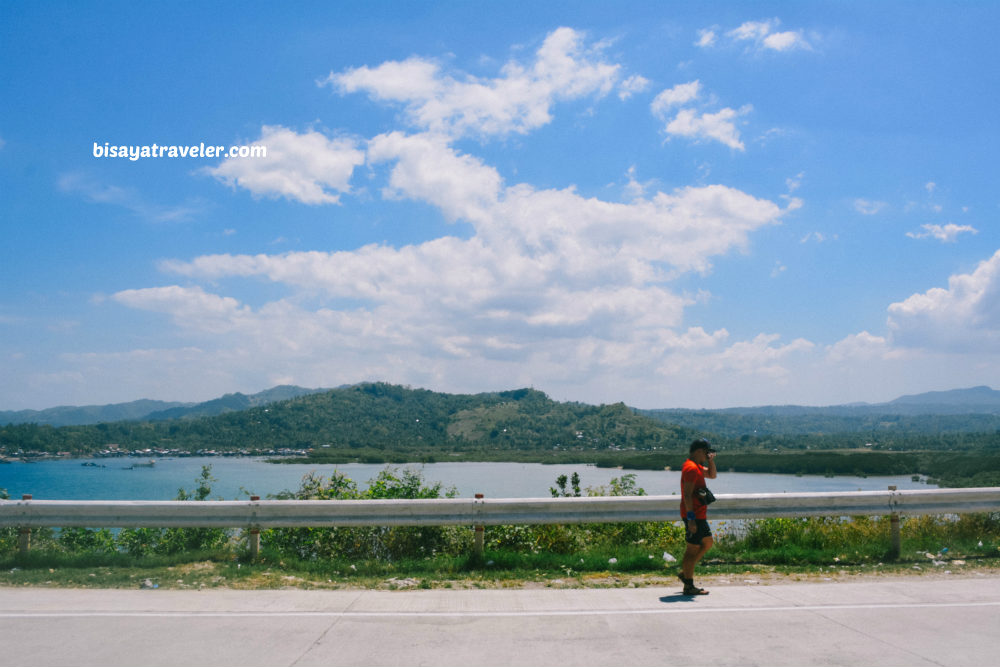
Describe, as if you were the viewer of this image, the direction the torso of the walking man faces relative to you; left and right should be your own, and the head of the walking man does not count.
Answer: facing to the right of the viewer

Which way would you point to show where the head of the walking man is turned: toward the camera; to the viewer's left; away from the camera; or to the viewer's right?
to the viewer's right
